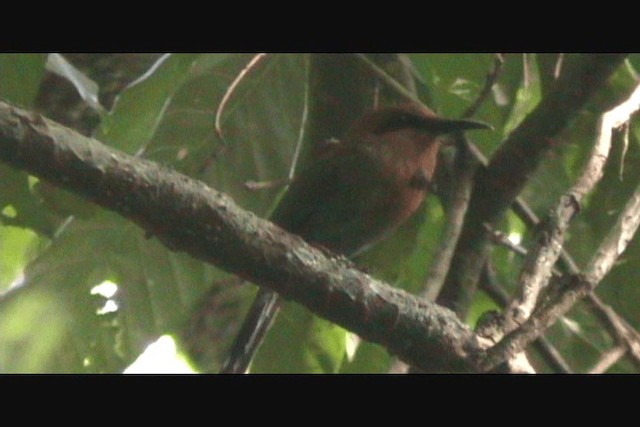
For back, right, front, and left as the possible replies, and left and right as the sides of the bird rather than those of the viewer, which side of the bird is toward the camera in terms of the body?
right

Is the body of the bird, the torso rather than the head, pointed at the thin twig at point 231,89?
no

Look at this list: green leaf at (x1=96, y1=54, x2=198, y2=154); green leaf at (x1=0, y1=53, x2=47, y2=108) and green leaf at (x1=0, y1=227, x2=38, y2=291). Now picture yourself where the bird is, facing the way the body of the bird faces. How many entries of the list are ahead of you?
0

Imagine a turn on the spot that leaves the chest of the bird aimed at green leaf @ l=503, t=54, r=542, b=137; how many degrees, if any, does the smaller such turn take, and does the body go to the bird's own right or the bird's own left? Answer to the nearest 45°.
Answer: approximately 45° to the bird's own left

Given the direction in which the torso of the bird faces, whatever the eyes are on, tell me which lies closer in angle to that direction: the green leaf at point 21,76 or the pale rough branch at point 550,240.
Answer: the pale rough branch

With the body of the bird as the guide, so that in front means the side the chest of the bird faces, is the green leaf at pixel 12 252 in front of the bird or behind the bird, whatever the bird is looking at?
behind
